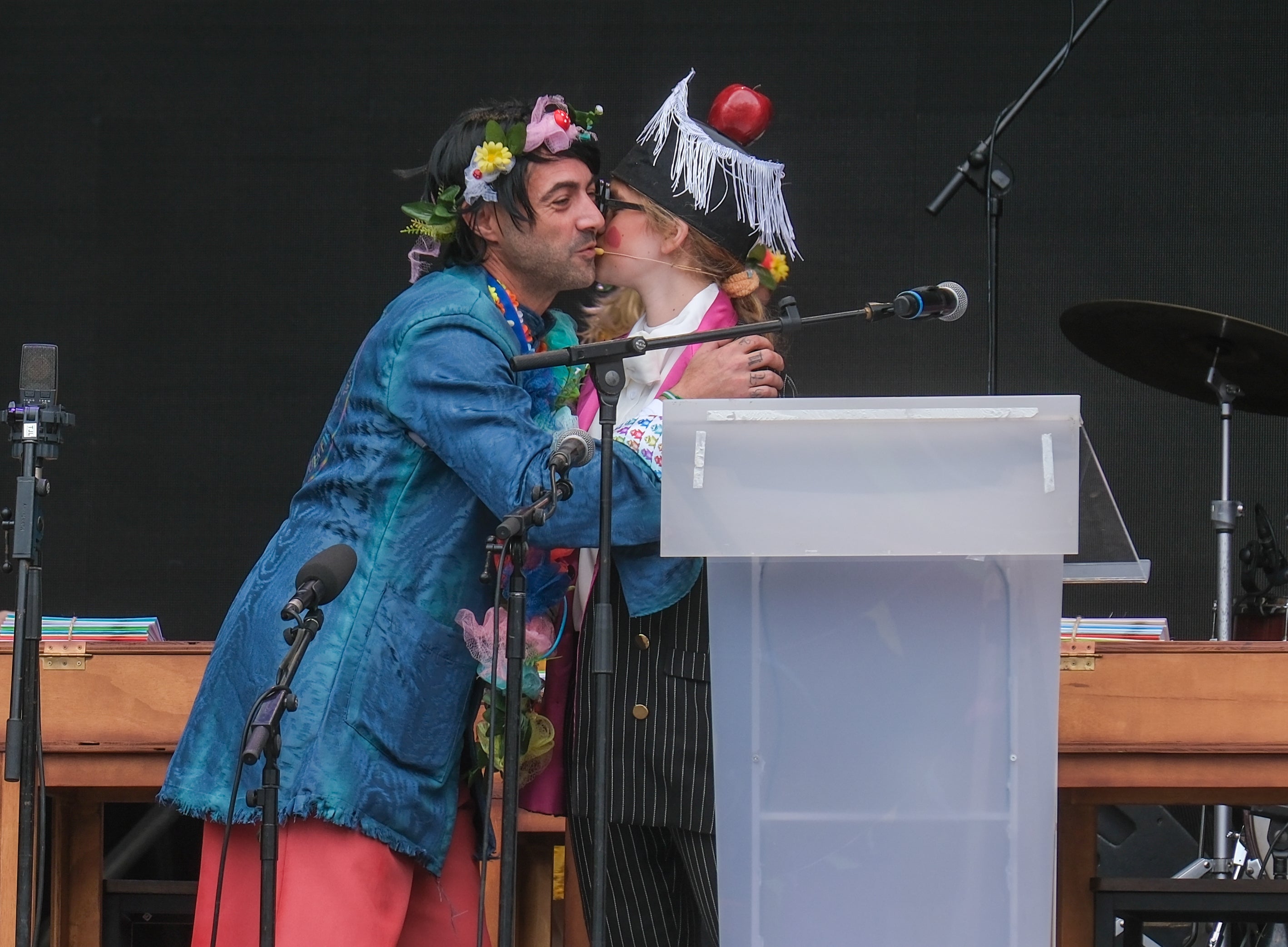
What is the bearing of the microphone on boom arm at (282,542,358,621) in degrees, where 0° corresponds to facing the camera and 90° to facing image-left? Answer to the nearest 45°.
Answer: approximately 225°

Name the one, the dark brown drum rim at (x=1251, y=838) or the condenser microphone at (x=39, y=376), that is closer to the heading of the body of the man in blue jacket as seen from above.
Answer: the dark brown drum rim

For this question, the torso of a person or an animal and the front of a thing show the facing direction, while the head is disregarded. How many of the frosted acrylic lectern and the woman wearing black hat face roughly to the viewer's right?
0

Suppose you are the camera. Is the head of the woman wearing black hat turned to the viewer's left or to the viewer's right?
to the viewer's left

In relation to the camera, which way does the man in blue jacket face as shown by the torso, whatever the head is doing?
to the viewer's right

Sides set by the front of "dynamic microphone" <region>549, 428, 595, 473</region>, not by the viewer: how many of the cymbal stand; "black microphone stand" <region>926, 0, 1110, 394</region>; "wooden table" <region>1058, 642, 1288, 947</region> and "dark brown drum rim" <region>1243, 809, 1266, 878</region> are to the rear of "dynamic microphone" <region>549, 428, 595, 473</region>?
0
